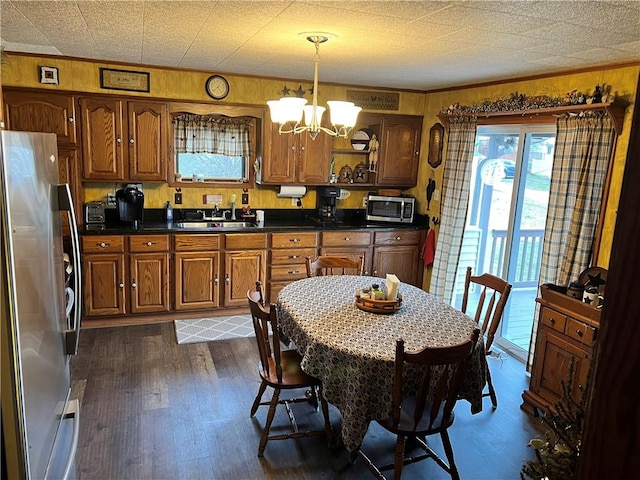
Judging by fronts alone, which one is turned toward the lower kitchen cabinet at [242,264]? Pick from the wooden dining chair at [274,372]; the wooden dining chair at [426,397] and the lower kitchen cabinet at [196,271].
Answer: the wooden dining chair at [426,397]

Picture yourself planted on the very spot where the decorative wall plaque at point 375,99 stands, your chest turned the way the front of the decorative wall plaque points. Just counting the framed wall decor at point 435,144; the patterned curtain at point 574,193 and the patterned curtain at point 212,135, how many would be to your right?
1

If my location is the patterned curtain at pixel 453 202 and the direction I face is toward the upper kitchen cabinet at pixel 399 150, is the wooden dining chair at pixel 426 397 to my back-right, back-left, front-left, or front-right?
back-left

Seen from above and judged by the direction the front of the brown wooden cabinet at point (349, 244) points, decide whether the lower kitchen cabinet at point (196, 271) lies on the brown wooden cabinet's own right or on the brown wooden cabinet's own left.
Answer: on the brown wooden cabinet's own right

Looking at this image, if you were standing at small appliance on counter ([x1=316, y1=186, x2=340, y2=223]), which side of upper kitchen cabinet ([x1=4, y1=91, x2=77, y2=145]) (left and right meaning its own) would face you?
left

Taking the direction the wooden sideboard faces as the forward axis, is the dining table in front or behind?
in front

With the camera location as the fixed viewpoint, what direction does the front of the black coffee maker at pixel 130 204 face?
facing the viewer and to the right of the viewer

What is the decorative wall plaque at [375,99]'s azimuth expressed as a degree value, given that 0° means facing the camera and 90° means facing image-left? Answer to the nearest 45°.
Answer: approximately 0°

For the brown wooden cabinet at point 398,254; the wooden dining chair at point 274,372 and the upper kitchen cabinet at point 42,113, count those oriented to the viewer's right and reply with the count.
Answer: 1

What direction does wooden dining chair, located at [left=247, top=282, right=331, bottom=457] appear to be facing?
to the viewer's right
